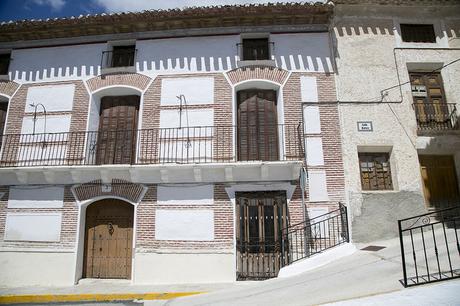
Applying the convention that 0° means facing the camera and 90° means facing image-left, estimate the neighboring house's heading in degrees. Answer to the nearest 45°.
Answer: approximately 0°

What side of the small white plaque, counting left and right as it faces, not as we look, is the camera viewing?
front
